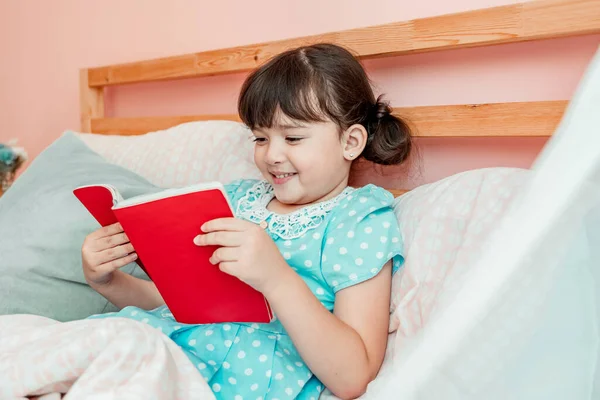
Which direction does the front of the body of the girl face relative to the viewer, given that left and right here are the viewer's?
facing the viewer and to the left of the viewer

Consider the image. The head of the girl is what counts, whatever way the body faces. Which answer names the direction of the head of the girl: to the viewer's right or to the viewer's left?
to the viewer's left
